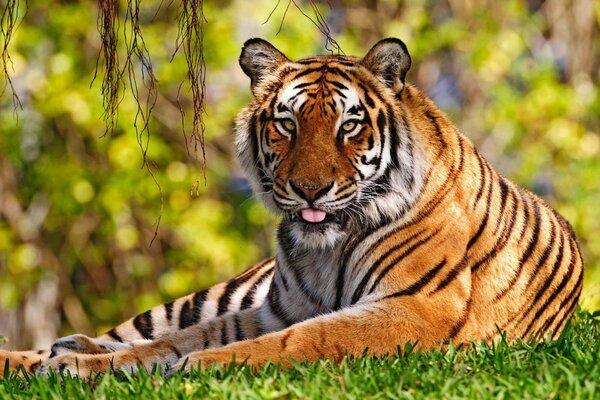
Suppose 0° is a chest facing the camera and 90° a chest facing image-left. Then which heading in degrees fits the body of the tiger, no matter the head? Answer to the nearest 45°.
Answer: approximately 45°
